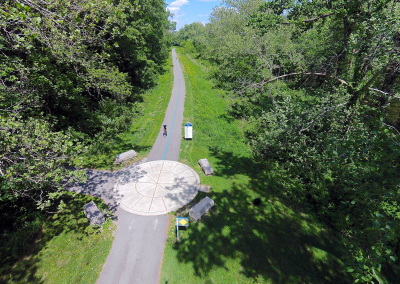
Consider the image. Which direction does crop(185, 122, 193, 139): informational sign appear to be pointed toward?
toward the camera

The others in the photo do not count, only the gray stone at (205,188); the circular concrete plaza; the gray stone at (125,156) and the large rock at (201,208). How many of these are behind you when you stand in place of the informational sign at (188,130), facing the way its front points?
0

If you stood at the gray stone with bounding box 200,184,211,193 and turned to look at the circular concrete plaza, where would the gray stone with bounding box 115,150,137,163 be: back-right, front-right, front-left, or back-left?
front-right

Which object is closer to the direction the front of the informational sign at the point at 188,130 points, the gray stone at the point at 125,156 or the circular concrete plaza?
the circular concrete plaza

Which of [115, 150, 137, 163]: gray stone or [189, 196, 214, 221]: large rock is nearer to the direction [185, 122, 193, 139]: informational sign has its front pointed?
the large rock

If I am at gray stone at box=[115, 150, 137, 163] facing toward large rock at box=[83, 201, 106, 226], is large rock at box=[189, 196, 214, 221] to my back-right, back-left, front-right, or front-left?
front-left

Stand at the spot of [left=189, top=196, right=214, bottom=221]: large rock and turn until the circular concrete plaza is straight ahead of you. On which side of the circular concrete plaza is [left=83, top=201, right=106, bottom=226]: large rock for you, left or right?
left

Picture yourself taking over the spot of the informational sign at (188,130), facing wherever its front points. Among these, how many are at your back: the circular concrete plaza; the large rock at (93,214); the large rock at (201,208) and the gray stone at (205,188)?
0

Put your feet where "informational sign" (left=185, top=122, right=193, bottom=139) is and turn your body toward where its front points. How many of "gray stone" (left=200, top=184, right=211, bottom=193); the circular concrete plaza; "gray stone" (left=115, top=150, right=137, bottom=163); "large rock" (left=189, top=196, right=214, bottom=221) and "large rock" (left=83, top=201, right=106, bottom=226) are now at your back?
0

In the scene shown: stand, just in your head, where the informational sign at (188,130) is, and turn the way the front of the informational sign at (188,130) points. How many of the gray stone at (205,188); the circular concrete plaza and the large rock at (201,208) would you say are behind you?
0

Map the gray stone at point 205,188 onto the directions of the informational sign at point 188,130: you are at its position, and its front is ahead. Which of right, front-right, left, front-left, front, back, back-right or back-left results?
front

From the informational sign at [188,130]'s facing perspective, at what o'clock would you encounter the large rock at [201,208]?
The large rock is roughly at 12 o'clock from the informational sign.

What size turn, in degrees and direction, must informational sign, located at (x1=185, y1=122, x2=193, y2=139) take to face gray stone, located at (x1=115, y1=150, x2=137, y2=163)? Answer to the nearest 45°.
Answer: approximately 45° to its right

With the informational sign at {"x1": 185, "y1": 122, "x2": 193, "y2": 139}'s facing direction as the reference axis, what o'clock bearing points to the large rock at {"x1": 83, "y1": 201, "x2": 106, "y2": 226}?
The large rock is roughly at 1 o'clock from the informational sign.

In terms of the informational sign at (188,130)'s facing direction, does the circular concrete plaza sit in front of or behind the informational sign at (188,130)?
in front
